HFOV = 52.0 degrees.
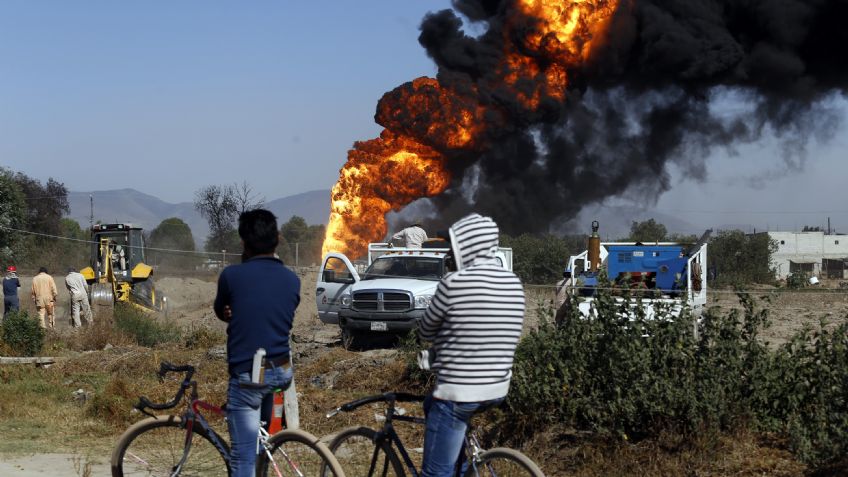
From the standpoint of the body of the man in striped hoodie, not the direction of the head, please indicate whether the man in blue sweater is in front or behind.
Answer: in front

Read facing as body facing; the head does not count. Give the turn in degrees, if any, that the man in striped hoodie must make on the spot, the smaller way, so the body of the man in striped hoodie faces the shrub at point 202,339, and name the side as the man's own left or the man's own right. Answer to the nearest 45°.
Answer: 0° — they already face it

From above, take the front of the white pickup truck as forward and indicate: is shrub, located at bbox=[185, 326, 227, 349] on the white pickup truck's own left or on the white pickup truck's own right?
on the white pickup truck's own right

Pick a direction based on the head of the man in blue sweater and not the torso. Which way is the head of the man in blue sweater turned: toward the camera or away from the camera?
away from the camera

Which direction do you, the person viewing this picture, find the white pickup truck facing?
facing the viewer and to the left of the viewer

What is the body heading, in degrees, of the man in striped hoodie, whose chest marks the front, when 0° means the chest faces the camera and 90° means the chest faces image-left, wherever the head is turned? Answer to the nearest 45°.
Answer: approximately 135°

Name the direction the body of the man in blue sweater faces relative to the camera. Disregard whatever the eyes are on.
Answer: away from the camera
